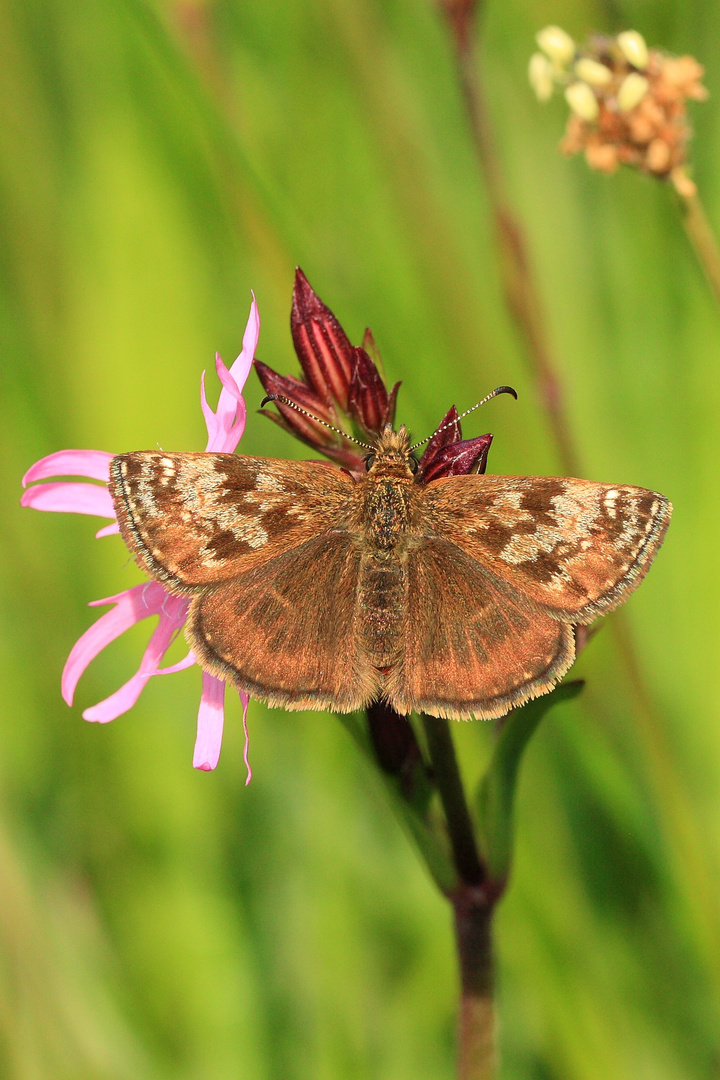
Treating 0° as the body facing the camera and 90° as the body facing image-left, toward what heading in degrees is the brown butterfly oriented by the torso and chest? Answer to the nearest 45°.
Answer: approximately 180°
